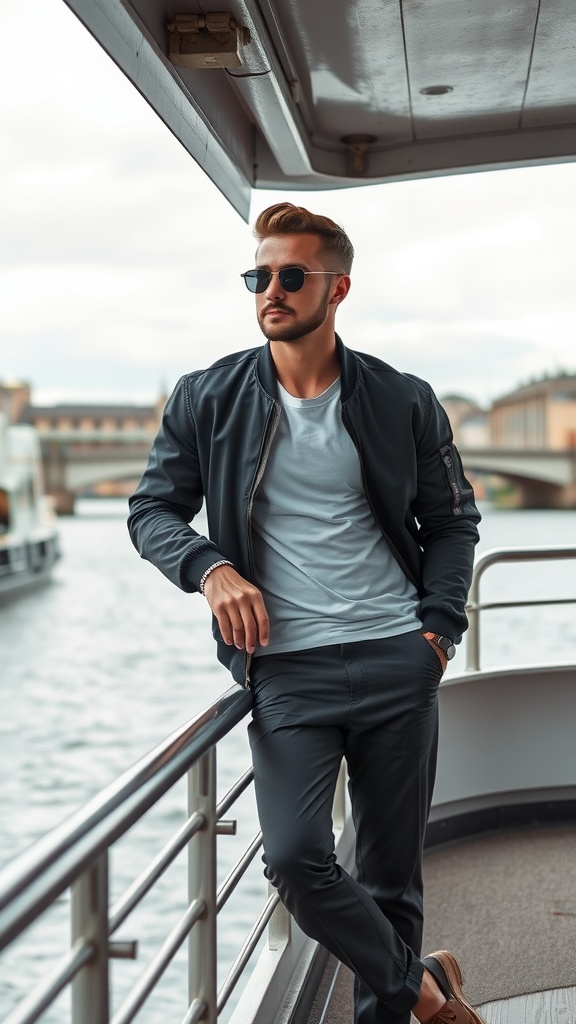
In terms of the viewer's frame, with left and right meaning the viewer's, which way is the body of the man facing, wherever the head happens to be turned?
facing the viewer

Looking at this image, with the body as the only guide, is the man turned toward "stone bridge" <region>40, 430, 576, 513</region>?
no

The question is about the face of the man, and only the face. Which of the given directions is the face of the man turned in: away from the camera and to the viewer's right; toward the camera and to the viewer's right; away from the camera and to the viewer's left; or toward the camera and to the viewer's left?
toward the camera and to the viewer's left

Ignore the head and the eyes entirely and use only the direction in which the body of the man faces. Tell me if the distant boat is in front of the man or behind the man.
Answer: behind

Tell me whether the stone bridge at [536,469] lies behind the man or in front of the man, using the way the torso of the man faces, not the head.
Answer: behind
